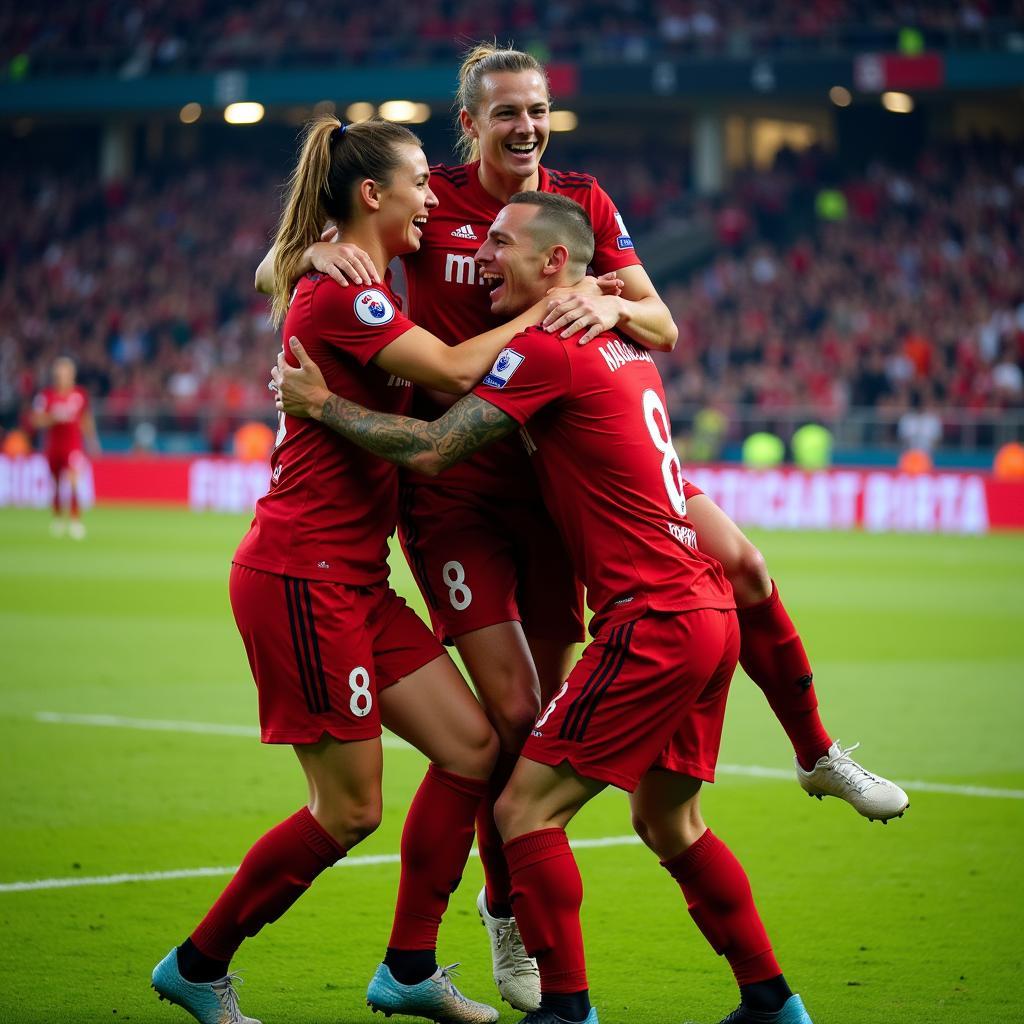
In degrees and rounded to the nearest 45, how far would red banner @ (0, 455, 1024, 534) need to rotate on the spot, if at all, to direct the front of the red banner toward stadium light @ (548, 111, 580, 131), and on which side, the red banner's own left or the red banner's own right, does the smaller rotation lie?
approximately 180°

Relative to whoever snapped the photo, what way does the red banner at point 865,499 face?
facing the viewer

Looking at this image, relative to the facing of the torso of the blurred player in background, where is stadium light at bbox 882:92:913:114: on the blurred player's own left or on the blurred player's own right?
on the blurred player's own left

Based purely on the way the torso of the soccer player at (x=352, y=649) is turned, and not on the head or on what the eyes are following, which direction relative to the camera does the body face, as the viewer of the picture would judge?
to the viewer's right

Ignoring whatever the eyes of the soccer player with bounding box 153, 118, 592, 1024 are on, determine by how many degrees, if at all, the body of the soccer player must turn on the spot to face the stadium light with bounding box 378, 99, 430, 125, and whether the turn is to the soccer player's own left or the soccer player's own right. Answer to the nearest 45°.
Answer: approximately 90° to the soccer player's own left

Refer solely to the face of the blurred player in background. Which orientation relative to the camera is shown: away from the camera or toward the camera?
toward the camera

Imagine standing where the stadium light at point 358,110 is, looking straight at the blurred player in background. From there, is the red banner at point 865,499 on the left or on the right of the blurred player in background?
left

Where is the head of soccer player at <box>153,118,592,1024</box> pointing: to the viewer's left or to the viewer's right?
to the viewer's right

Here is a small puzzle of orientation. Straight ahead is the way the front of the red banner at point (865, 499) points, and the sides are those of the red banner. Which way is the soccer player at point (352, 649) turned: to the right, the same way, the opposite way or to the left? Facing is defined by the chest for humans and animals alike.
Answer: to the left

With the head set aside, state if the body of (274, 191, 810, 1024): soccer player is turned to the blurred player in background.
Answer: no

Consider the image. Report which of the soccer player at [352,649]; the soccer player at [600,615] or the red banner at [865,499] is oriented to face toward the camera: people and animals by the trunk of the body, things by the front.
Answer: the red banner

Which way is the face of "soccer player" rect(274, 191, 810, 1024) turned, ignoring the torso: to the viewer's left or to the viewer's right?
to the viewer's left

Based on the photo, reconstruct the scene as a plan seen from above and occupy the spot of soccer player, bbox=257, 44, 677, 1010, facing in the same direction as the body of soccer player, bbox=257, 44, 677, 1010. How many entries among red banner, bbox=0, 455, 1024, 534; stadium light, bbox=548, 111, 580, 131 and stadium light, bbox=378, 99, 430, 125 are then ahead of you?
0

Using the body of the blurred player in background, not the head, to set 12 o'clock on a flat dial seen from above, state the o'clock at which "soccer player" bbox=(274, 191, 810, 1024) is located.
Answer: The soccer player is roughly at 12 o'clock from the blurred player in background.

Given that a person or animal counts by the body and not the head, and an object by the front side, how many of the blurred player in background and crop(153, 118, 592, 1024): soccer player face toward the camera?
1

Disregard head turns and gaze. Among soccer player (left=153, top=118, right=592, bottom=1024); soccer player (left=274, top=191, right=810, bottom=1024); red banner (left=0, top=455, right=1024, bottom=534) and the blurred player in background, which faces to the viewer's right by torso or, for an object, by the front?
soccer player (left=153, top=118, right=592, bottom=1024)

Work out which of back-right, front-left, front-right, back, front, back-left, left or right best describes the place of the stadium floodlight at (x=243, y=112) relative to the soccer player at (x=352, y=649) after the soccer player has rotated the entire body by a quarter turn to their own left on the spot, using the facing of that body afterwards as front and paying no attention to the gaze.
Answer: front

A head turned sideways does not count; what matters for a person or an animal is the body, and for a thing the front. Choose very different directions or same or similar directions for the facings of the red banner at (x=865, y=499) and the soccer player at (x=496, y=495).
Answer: same or similar directions

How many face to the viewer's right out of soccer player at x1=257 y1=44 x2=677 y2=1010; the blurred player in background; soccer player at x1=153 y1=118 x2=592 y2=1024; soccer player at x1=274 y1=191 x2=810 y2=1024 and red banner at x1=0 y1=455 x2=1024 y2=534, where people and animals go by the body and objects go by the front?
1

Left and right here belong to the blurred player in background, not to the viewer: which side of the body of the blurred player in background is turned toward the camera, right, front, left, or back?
front
